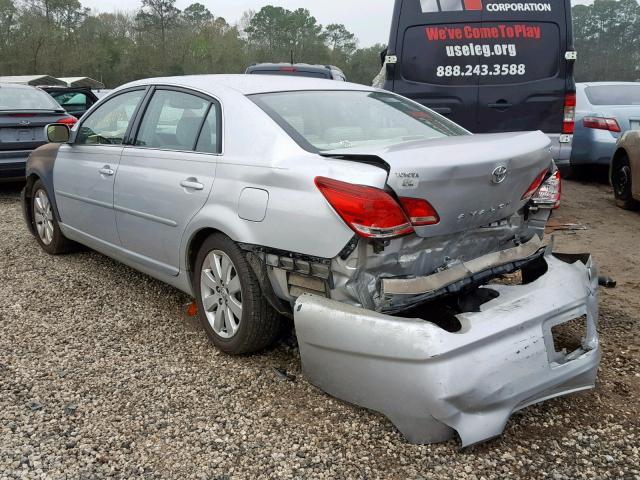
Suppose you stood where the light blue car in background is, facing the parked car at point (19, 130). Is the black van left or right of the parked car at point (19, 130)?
left

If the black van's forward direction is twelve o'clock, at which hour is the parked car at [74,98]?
The parked car is roughly at 10 o'clock from the black van.

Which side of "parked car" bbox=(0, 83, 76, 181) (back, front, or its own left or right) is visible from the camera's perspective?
back

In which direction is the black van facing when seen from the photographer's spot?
facing away from the viewer

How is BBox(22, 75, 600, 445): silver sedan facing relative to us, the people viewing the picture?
facing away from the viewer and to the left of the viewer

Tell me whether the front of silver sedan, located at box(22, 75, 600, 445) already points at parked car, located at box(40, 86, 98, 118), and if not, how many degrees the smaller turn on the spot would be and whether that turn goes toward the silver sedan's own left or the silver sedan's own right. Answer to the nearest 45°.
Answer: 0° — it already faces it

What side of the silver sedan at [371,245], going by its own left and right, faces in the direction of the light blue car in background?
right

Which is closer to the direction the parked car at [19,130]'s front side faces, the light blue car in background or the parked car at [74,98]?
the parked car

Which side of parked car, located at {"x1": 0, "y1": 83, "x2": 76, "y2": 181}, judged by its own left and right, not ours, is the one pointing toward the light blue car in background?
right

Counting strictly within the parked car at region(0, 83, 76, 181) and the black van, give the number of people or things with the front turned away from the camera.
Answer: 2

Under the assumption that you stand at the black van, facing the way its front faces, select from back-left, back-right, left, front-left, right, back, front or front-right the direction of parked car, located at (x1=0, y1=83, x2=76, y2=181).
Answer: left

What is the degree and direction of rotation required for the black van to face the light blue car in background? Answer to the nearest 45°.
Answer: approximately 45° to its right

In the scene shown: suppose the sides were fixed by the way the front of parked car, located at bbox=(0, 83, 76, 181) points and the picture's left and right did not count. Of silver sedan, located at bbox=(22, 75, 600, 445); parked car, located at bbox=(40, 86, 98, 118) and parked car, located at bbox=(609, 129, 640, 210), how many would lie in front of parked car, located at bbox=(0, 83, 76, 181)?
1
